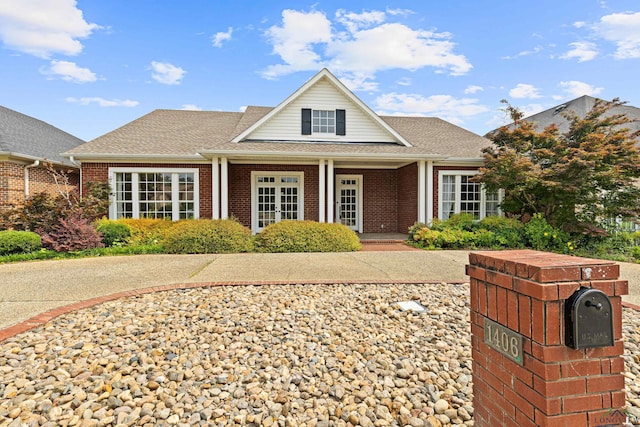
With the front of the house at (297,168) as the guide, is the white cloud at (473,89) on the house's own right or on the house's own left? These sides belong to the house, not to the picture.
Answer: on the house's own left

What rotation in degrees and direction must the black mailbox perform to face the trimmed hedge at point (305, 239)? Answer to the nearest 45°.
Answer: approximately 180°

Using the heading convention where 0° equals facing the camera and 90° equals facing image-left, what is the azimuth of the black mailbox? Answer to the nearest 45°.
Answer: approximately 315°

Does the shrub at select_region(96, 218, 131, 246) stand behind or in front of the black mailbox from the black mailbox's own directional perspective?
behind

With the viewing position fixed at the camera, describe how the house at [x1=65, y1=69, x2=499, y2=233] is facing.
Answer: facing the viewer

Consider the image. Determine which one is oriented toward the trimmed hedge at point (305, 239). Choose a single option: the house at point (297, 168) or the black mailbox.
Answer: the house

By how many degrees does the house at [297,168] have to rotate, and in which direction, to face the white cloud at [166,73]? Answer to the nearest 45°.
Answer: approximately 135° to its right

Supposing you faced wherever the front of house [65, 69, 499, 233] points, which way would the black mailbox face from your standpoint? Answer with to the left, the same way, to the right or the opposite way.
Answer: the same way

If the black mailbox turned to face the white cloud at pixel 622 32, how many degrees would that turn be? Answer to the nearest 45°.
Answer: approximately 135° to its left

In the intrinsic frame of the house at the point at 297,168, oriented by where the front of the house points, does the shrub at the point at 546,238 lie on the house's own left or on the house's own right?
on the house's own left

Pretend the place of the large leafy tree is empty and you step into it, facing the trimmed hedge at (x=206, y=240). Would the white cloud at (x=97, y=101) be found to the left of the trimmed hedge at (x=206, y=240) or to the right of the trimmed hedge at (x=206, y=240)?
right
